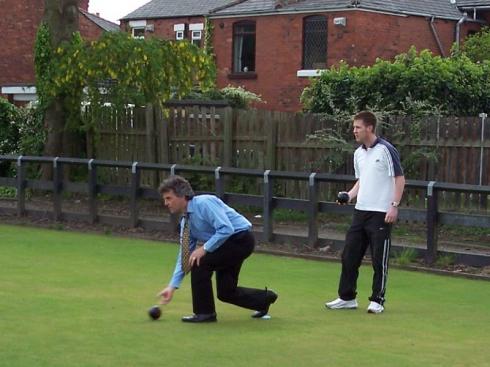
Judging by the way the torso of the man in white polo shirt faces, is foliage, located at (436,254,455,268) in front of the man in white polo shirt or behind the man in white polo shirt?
behind

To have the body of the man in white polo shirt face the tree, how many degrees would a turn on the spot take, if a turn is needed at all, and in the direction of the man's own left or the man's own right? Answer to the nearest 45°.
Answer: approximately 90° to the man's own right

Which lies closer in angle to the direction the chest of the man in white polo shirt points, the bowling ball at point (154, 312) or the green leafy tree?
the bowling ball

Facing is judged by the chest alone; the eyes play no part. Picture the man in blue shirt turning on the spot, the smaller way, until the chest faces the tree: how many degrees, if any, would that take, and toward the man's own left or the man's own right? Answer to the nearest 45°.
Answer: approximately 90° to the man's own right

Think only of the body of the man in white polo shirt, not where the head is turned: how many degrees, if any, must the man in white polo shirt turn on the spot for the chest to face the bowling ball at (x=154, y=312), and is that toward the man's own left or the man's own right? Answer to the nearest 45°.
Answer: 0° — they already face it

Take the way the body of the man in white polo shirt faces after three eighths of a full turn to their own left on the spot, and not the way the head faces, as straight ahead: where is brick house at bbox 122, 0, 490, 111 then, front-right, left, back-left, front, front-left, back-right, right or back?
left

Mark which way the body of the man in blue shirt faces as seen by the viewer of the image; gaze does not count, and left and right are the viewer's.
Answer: facing to the left of the viewer

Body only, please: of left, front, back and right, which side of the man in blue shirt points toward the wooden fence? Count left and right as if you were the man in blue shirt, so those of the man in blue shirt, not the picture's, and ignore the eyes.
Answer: right

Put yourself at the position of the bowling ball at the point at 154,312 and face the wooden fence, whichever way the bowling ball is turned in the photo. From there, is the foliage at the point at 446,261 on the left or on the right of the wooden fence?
right

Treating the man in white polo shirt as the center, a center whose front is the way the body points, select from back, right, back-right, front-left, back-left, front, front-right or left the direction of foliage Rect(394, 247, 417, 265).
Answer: back-right

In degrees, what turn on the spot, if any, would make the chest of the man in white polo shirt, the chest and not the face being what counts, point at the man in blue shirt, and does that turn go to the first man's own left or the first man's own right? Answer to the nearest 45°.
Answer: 0° — they already face them

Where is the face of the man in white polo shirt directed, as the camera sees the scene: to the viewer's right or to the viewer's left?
to the viewer's left

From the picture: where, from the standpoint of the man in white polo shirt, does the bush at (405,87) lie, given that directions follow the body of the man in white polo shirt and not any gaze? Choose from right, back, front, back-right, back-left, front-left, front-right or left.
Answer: back-right
